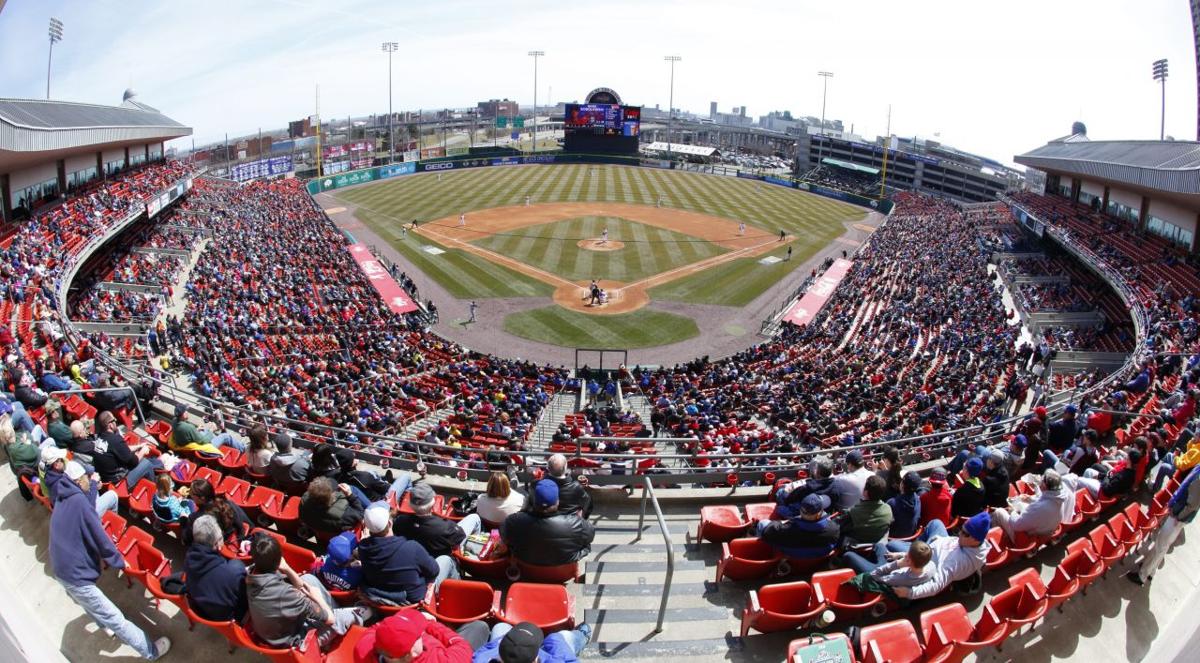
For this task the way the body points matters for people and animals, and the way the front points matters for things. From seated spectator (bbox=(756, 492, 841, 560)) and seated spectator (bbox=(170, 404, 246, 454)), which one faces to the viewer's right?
seated spectator (bbox=(170, 404, 246, 454))

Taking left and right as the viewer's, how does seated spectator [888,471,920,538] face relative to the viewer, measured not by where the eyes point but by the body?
facing away from the viewer and to the left of the viewer

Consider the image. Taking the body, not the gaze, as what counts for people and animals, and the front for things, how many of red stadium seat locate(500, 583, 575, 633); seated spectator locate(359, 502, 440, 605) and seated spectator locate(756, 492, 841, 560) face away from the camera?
3

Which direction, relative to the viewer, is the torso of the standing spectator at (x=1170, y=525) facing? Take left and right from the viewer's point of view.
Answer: facing to the left of the viewer

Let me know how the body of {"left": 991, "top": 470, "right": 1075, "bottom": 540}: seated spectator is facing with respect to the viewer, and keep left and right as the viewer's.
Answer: facing away from the viewer and to the left of the viewer

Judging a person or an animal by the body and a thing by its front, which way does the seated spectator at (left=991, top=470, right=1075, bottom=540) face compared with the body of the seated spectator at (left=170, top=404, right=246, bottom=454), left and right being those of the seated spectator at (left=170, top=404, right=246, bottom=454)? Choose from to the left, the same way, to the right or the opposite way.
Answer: to the left

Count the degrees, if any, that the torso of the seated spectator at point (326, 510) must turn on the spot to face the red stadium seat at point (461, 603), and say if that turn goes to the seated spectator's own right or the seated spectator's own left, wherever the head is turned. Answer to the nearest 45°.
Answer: approximately 90° to the seated spectator's own right

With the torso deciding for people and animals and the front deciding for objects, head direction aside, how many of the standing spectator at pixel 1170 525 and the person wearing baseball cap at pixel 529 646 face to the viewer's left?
1

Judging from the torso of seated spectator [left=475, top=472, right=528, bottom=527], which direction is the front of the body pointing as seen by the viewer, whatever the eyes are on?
away from the camera

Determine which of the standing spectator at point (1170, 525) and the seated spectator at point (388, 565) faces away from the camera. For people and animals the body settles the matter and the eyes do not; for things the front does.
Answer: the seated spectator

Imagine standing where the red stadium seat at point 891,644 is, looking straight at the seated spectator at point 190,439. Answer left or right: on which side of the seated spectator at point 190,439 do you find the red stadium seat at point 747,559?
right

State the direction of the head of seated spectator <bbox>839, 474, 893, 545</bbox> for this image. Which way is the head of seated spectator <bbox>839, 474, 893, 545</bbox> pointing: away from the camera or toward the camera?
away from the camera

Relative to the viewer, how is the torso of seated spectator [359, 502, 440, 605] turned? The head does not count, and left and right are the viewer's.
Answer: facing away from the viewer

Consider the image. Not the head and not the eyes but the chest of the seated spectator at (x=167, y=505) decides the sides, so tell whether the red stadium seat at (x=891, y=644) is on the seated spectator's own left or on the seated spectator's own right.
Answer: on the seated spectator's own right

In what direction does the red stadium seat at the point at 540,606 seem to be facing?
away from the camera

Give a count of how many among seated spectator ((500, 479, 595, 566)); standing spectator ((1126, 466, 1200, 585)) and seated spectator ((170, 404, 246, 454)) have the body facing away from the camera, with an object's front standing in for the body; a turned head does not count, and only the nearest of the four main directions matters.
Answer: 1
